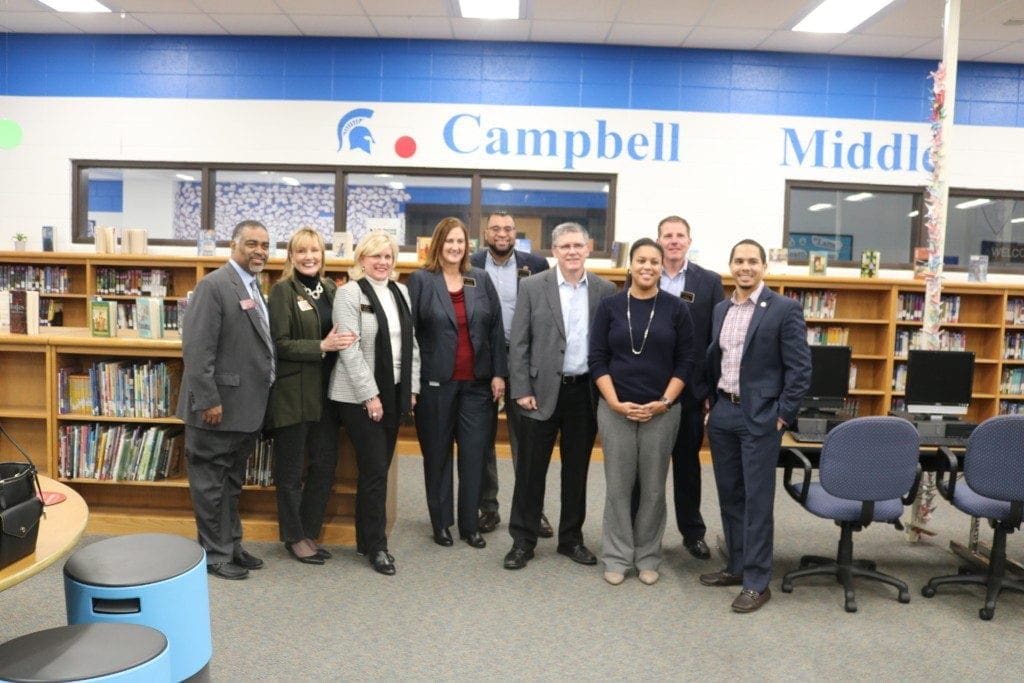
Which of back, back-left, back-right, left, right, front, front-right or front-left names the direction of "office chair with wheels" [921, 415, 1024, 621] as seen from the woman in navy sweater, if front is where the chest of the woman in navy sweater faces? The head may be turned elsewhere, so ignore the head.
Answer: left

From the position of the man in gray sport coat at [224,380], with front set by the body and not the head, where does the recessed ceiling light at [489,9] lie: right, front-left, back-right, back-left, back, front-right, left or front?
left

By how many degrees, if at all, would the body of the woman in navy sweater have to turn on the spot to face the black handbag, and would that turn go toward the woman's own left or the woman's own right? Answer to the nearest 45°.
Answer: approximately 45° to the woman's own right

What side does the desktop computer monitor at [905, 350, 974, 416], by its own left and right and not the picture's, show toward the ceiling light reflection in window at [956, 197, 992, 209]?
back

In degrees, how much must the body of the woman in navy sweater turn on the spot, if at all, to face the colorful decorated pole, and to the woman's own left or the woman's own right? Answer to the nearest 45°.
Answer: approximately 135° to the woman's own left

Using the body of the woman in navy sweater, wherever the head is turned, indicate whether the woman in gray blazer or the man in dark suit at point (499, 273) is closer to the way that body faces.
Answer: the woman in gray blazer
